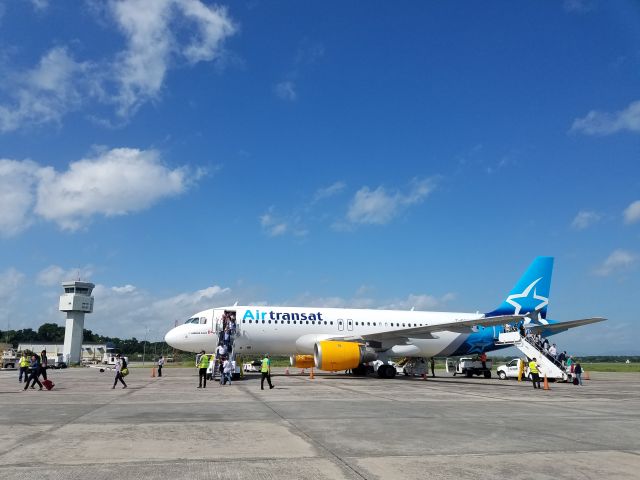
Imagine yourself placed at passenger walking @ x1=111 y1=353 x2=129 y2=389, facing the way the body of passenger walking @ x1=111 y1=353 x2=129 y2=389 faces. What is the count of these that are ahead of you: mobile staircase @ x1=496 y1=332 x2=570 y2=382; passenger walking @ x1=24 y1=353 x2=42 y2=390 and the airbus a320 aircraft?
1

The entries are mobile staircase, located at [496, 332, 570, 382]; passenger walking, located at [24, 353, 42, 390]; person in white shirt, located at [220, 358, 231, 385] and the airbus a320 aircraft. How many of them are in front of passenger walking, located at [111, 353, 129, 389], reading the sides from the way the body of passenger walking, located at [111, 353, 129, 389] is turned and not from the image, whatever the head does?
1

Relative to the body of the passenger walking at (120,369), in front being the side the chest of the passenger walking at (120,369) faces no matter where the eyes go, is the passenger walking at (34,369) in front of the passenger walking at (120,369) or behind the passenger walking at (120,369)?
in front

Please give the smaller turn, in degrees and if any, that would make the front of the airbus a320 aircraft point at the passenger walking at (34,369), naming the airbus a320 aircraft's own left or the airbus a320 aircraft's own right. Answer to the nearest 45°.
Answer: approximately 45° to the airbus a320 aircraft's own left

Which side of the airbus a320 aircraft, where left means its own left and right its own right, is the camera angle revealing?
left

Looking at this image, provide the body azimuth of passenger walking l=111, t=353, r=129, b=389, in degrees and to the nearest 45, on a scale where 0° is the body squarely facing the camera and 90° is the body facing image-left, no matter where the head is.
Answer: approximately 90°

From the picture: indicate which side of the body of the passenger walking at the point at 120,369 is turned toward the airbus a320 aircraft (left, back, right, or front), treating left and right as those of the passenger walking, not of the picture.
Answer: back

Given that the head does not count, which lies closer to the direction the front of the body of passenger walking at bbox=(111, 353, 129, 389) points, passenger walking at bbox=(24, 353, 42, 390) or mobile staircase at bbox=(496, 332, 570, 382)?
the passenger walking

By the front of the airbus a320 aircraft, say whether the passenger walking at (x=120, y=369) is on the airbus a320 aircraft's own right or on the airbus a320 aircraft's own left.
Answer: on the airbus a320 aircraft's own left

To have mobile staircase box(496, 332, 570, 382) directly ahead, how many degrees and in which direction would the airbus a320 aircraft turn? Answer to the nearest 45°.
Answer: approximately 180°

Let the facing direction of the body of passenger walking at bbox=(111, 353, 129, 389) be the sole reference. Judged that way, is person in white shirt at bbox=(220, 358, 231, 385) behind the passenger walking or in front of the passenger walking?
behind
